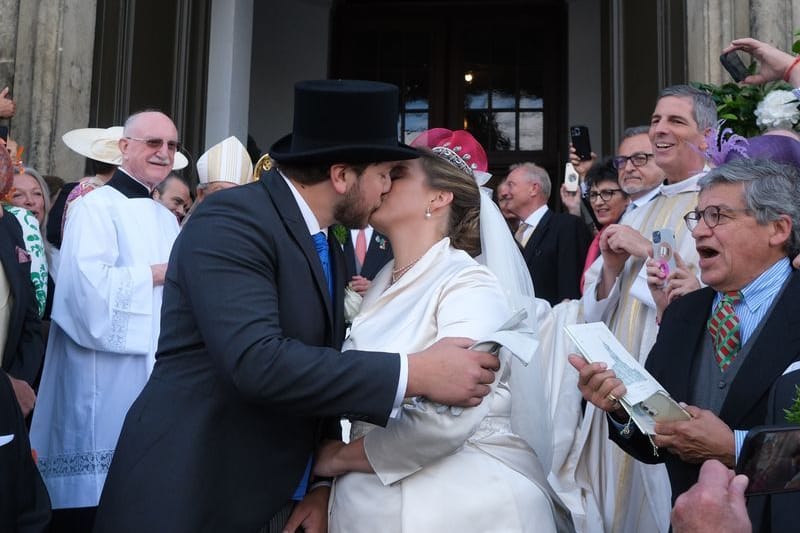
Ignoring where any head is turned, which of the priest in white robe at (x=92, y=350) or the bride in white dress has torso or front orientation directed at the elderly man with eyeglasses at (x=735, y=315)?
the priest in white robe

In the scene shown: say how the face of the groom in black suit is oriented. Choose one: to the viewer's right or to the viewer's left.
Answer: to the viewer's right

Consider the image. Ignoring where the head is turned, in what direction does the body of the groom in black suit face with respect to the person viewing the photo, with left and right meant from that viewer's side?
facing to the right of the viewer

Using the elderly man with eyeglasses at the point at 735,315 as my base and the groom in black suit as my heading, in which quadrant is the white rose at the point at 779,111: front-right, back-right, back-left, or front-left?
back-right

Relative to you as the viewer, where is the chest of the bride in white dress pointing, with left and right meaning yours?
facing to the left of the viewer

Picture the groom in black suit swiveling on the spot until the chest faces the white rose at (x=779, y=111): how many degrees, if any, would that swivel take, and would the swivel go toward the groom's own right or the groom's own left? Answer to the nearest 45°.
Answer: approximately 45° to the groom's own left

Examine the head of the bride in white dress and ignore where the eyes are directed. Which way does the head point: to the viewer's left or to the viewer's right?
to the viewer's left

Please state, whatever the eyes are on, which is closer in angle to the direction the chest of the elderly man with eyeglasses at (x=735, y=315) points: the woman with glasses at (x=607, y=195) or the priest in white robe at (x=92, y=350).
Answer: the priest in white robe

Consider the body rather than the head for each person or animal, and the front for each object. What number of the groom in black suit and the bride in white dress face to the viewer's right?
1

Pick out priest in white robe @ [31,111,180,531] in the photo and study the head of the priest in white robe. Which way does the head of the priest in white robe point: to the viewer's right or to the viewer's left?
to the viewer's right
